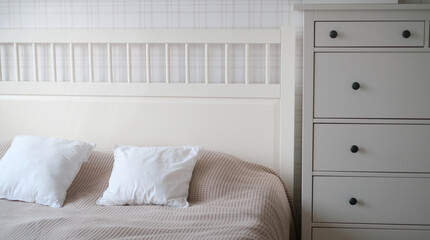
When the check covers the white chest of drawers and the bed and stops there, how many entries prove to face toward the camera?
2

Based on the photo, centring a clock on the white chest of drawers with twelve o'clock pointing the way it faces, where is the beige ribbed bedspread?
The beige ribbed bedspread is roughly at 2 o'clock from the white chest of drawers.

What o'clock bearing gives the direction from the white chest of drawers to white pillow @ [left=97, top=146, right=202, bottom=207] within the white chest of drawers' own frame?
The white pillow is roughly at 2 o'clock from the white chest of drawers.

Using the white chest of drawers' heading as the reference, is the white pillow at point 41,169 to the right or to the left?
on its right

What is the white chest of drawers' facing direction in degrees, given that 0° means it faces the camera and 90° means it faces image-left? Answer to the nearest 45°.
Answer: approximately 0°

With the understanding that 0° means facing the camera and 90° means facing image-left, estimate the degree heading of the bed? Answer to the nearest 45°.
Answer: approximately 0°
